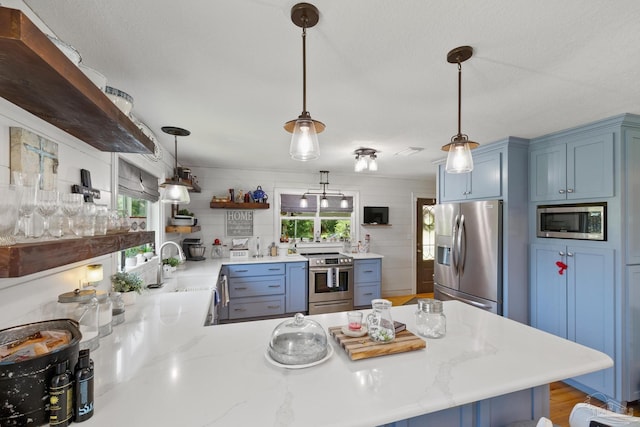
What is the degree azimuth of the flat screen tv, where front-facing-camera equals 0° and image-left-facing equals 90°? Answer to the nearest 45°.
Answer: approximately 0°

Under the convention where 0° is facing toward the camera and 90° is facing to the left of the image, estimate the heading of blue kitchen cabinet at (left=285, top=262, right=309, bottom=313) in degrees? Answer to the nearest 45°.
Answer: approximately 0°

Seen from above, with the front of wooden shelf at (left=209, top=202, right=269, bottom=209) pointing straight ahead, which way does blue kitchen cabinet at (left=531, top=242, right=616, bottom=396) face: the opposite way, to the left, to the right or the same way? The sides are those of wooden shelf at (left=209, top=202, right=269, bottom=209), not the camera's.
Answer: to the right

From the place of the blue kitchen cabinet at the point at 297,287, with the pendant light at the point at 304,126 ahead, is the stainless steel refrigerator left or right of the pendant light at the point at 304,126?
left
